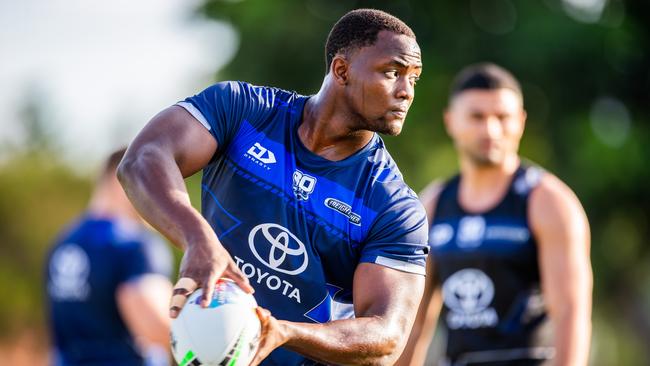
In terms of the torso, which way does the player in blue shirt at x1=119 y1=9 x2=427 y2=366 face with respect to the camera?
toward the camera

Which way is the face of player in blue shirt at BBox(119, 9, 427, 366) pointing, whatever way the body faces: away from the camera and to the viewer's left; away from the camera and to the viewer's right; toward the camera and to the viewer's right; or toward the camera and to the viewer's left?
toward the camera and to the viewer's right

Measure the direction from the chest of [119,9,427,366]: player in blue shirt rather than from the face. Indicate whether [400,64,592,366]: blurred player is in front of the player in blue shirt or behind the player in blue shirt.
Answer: behind

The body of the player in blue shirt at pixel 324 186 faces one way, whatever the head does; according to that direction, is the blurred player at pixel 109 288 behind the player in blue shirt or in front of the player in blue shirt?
behind

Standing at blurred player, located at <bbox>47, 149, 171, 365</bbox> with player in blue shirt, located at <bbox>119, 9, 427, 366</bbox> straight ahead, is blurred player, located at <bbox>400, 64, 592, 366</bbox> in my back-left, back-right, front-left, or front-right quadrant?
front-left

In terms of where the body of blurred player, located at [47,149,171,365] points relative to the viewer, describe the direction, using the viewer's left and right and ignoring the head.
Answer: facing away from the viewer and to the right of the viewer

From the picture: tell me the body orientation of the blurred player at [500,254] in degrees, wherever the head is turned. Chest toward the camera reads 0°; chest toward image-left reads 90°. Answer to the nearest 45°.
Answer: approximately 45°

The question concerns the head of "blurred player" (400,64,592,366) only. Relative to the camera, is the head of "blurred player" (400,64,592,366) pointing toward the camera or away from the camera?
toward the camera

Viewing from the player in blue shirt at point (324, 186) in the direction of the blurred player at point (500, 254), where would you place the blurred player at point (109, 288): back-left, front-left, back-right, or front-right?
front-left

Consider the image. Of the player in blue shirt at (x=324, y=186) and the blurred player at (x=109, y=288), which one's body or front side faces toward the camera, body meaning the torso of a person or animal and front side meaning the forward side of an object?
the player in blue shirt
